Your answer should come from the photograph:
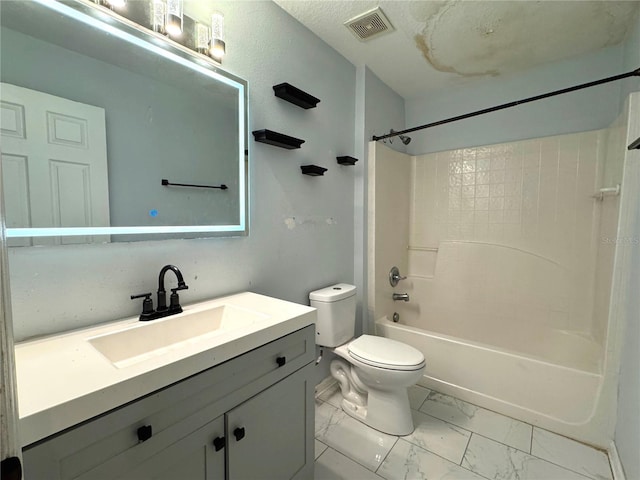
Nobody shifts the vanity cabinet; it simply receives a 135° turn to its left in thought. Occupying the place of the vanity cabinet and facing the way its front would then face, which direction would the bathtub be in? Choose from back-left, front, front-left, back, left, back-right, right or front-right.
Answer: right

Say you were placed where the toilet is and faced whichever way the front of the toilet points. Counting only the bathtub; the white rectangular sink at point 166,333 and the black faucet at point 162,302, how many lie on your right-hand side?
2

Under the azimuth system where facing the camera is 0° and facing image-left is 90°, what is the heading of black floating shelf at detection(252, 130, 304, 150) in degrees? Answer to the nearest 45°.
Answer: approximately 315°

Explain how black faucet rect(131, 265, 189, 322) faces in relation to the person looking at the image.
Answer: facing the viewer and to the right of the viewer

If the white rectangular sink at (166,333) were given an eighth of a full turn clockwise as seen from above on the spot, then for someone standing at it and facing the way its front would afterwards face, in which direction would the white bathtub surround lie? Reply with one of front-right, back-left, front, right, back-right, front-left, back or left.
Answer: left

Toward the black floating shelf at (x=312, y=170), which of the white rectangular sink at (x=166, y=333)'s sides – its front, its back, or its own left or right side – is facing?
left

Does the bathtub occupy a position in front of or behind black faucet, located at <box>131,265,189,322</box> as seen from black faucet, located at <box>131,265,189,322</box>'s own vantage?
in front

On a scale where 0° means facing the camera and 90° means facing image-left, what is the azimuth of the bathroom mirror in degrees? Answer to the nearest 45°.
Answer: approximately 315°
